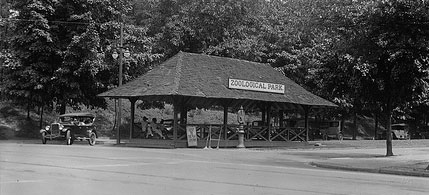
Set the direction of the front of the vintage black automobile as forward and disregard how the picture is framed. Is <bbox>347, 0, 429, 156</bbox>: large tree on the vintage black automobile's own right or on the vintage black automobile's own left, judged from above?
on the vintage black automobile's own left

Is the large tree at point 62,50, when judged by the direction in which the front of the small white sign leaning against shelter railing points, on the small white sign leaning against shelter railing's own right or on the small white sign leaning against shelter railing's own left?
on the small white sign leaning against shelter railing's own right

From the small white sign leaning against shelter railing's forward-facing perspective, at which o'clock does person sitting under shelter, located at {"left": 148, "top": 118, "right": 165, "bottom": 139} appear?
The person sitting under shelter is roughly at 4 o'clock from the small white sign leaning against shelter railing.

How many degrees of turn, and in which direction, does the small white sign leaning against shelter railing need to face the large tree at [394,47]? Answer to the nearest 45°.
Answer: approximately 45° to its left

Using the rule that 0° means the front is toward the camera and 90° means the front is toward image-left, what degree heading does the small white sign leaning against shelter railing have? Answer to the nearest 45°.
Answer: approximately 0°

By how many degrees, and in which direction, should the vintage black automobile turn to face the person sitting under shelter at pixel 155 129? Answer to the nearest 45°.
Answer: approximately 135° to its left

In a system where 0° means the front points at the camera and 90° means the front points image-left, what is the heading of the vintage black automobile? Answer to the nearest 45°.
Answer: approximately 45°

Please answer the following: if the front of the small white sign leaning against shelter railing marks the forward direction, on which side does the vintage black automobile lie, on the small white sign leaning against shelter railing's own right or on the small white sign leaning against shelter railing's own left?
on the small white sign leaning against shelter railing's own right

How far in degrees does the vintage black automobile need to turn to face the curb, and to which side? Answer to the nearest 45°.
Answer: approximately 90° to its left

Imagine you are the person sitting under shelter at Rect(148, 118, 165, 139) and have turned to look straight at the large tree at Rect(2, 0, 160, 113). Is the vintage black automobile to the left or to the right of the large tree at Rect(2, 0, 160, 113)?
left
